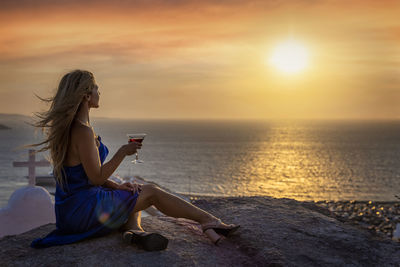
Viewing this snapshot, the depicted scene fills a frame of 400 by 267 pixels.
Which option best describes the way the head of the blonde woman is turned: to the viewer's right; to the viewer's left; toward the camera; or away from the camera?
to the viewer's right

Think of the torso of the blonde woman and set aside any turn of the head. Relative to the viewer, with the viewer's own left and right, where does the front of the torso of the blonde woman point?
facing to the right of the viewer
